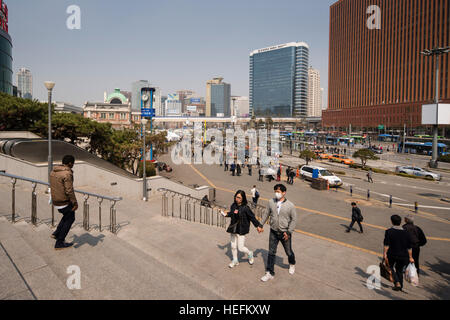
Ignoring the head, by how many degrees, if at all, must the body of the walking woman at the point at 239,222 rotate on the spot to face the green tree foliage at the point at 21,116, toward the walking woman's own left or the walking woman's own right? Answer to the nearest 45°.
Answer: approximately 90° to the walking woman's own right

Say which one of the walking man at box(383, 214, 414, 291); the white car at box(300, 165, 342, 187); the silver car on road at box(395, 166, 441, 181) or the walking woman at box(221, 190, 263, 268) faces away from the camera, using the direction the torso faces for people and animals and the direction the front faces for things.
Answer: the walking man

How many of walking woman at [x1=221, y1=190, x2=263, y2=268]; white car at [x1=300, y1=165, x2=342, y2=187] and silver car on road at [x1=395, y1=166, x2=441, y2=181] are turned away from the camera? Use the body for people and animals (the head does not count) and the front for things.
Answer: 0

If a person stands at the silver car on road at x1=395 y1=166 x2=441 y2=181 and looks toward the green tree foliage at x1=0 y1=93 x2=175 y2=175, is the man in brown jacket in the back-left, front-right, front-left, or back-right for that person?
front-left

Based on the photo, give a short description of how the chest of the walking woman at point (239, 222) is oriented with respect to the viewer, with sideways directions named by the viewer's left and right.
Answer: facing the viewer and to the left of the viewer

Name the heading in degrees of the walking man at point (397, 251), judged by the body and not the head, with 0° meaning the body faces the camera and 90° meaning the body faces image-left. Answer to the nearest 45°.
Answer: approximately 180°

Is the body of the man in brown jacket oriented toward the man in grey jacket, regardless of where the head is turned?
no

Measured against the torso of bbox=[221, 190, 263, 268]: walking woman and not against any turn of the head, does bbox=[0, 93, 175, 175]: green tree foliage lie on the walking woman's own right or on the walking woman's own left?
on the walking woman's own right

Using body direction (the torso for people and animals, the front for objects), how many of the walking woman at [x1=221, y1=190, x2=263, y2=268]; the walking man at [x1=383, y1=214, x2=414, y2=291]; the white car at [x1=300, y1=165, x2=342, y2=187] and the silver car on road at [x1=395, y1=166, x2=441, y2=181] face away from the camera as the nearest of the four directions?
1
